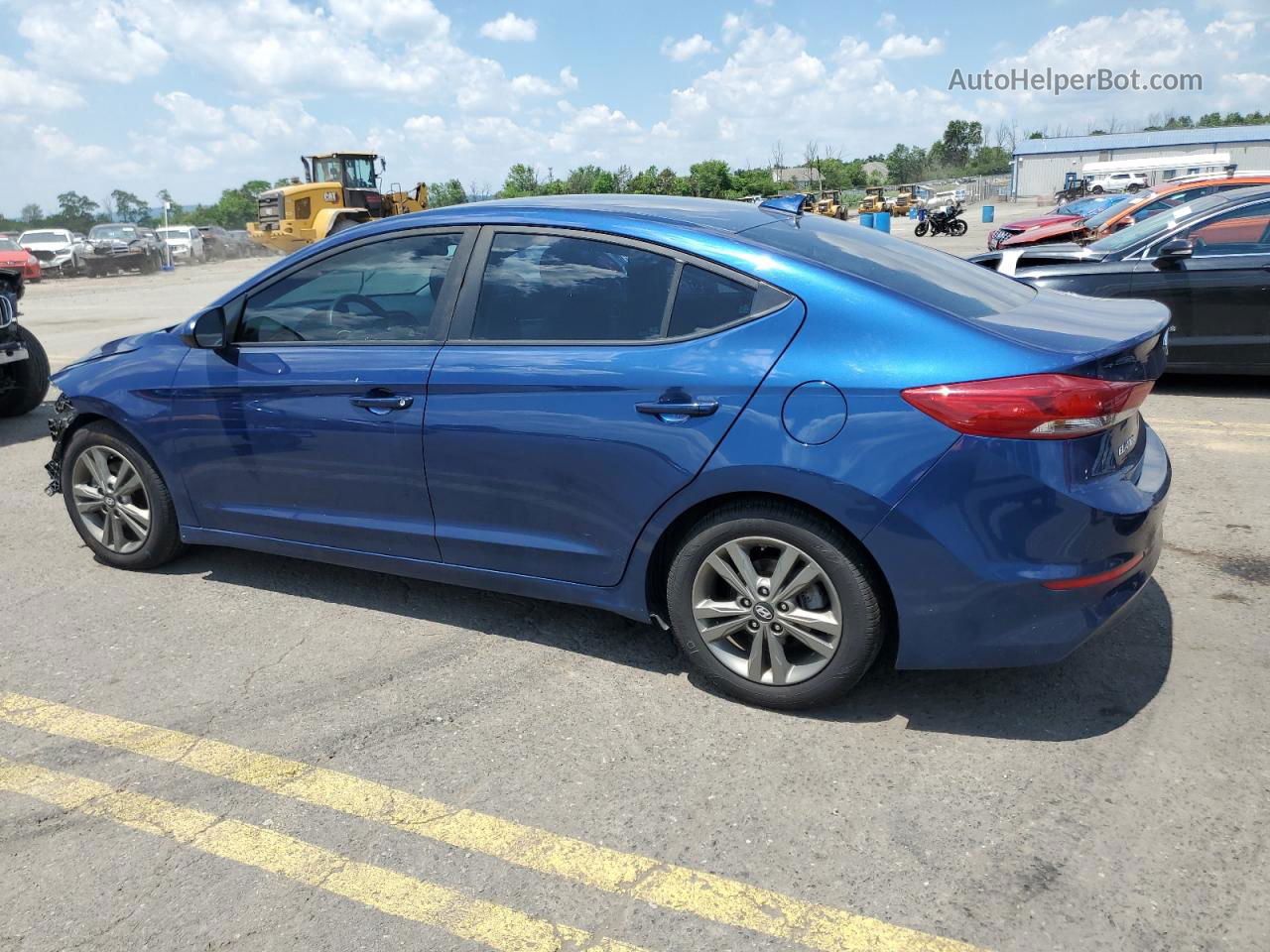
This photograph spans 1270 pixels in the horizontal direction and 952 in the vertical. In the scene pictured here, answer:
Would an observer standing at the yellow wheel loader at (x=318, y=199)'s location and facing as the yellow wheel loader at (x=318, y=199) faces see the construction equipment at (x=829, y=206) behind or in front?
in front

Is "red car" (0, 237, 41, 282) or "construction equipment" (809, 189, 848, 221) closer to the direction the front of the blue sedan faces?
the red car

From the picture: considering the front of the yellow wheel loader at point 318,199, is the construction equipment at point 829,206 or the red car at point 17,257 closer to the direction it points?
the construction equipment

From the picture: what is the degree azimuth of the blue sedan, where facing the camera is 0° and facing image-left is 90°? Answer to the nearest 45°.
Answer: approximately 135°

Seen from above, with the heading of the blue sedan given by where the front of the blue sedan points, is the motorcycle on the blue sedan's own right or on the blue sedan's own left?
on the blue sedan's own right

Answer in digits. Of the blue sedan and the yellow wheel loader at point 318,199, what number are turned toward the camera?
0

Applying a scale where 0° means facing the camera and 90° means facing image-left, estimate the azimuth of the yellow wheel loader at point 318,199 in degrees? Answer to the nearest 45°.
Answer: approximately 225°

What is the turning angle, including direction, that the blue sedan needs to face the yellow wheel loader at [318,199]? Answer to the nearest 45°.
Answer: approximately 45° to its right

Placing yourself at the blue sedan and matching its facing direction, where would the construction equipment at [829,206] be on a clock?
The construction equipment is roughly at 2 o'clock from the blue sedan.
